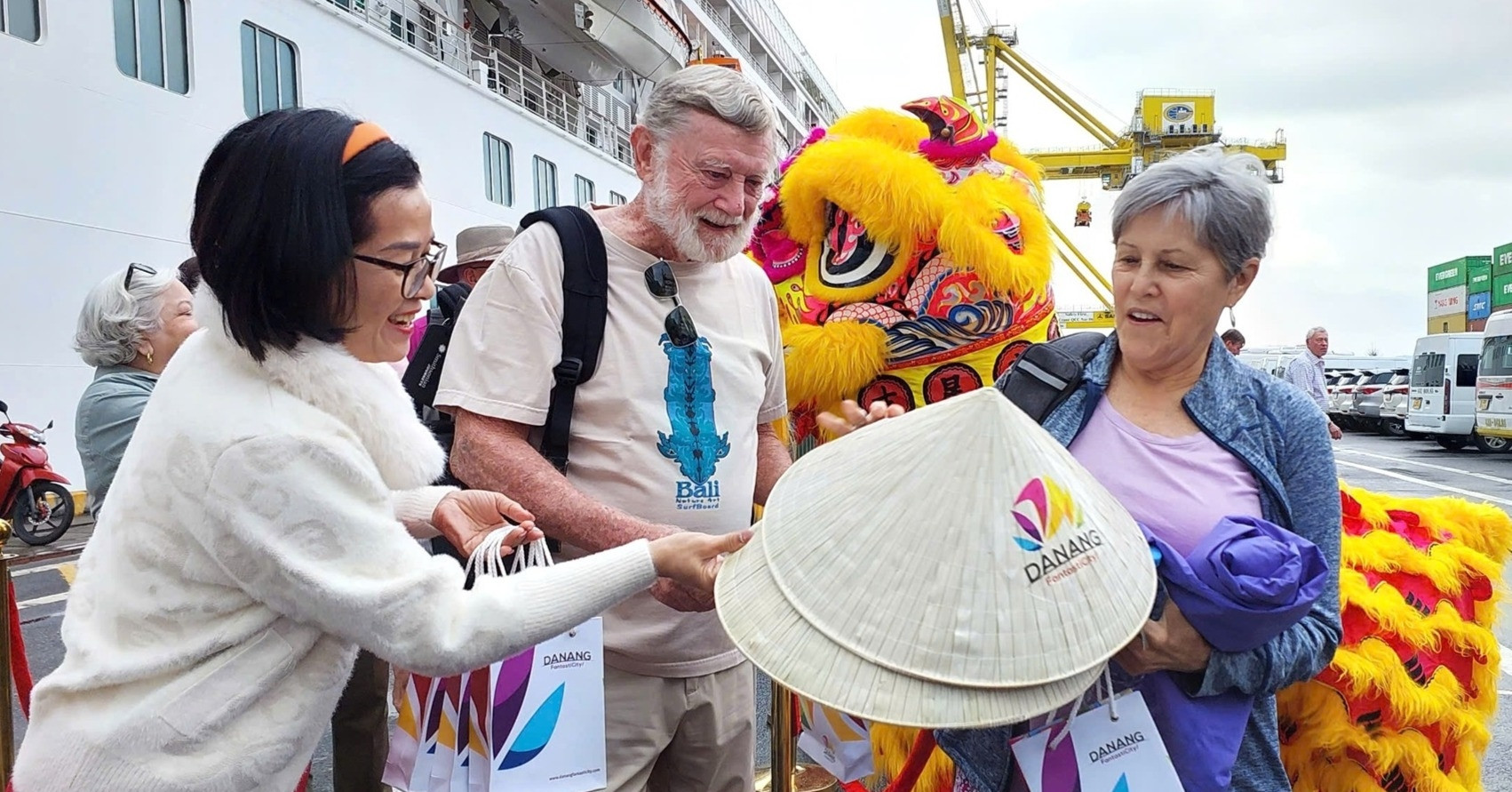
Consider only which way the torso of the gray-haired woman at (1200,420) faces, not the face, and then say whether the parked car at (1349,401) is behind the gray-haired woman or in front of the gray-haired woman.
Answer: behind

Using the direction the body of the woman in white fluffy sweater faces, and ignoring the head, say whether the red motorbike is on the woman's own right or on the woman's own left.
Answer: on the woman's own left

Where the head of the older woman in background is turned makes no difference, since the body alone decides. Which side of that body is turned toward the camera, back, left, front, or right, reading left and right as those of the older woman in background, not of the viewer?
right

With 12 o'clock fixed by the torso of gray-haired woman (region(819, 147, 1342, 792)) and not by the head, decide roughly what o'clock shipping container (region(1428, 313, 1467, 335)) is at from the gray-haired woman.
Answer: The shipping container is roughly at 5 o'clock from the gray-haired woman.

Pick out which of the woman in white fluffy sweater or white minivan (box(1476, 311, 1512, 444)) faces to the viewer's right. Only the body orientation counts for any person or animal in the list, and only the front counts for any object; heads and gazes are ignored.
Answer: the woman in white fluffy sweater

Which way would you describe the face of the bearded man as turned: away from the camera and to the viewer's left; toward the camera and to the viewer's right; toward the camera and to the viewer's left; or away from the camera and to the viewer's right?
toward the camera and to the viewer's right

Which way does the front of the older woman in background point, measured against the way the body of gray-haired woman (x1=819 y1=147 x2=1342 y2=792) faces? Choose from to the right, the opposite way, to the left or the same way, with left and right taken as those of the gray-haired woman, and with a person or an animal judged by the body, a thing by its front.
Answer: the opposite way

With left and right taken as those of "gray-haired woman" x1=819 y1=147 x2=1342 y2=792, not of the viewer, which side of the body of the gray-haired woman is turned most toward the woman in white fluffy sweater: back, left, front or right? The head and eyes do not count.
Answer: front

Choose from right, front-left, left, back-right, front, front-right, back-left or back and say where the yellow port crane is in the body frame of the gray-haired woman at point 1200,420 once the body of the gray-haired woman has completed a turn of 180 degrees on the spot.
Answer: front-left

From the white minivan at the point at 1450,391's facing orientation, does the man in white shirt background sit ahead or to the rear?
to the rear

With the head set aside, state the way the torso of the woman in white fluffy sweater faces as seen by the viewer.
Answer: to the viewer's right

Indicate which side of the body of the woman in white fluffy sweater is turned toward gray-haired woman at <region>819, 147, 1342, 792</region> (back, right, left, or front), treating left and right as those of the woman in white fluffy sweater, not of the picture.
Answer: front
